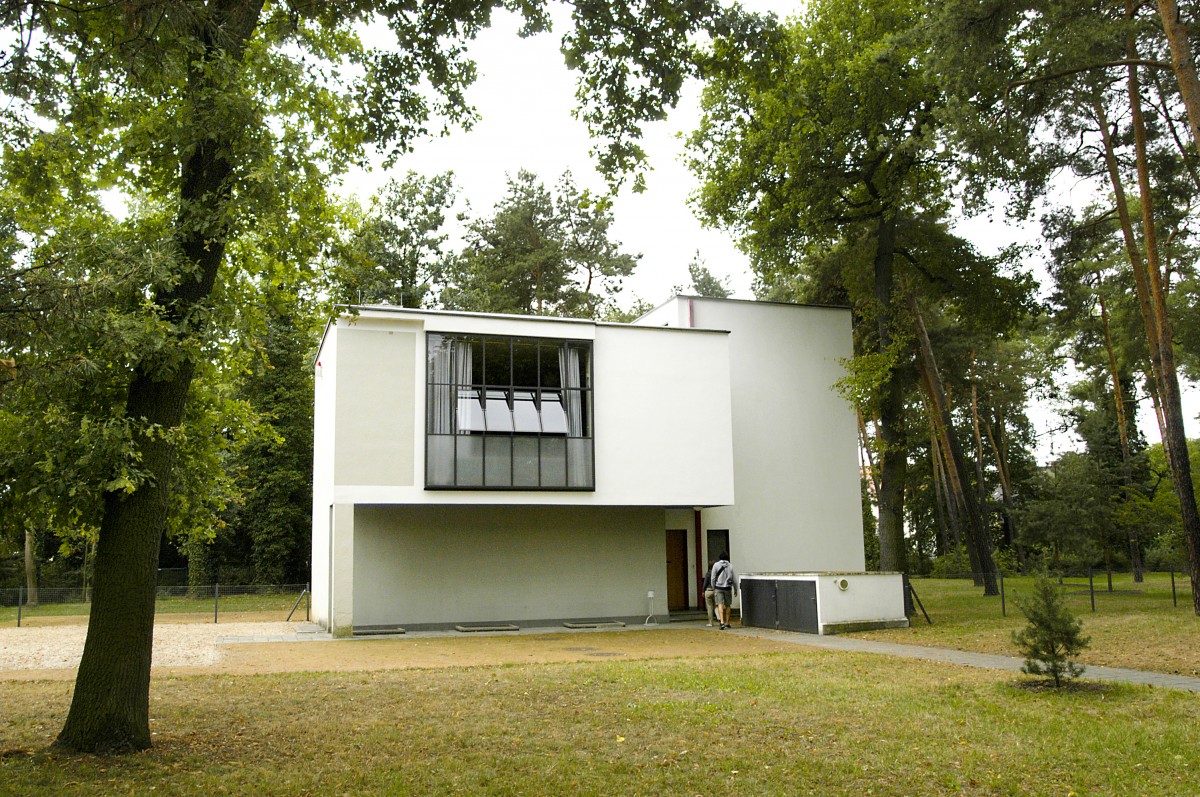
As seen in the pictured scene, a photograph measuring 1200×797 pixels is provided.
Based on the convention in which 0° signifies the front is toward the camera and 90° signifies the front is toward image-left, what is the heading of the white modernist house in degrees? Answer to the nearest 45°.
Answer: approximately 0°

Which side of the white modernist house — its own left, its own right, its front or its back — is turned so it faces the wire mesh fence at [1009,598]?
left

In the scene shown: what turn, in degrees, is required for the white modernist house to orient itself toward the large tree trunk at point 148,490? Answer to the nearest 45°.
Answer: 0° — it already faces it

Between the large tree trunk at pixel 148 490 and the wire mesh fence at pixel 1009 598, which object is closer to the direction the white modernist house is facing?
the large tree trunk

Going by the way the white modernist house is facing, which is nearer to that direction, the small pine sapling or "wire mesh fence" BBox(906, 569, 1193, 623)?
the small pine sapling

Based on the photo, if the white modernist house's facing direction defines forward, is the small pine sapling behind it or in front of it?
in front

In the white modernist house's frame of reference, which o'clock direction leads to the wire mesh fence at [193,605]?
The wire mesh fence is roughly at 4 o'clock from the white modernist house.

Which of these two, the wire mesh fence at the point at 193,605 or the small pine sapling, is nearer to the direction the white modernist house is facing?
the small pine sapling
